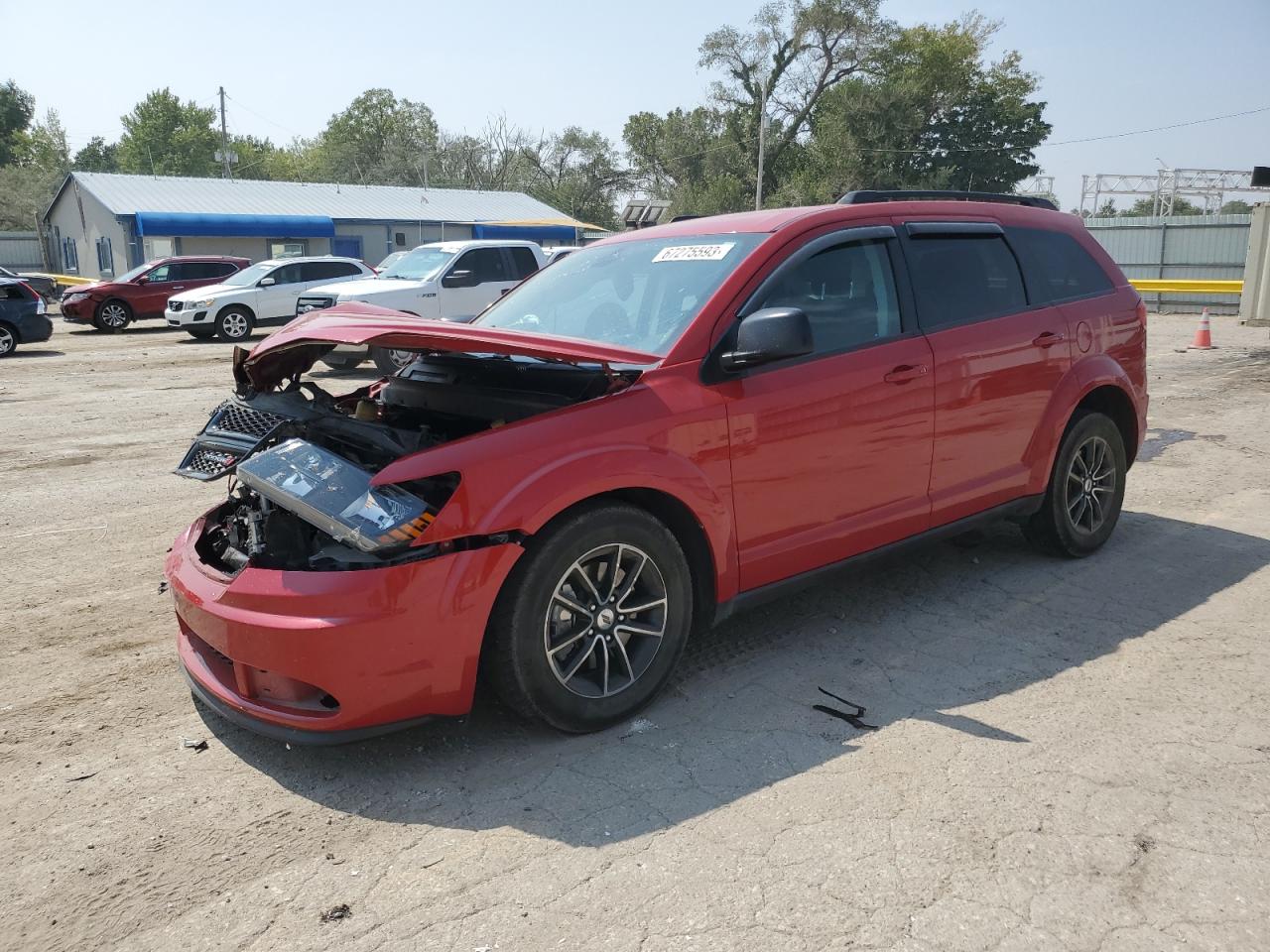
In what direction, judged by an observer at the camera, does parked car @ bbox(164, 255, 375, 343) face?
facing the viewer and to the left of the viewer

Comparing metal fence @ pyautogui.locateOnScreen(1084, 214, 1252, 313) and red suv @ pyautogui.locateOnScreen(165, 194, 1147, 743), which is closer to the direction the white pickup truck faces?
the red suv

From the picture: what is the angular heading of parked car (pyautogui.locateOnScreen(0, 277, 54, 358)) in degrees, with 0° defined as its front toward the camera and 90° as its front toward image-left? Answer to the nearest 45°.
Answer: approximately 90°

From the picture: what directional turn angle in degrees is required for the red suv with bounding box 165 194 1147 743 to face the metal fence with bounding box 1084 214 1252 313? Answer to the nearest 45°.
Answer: approximately 180°

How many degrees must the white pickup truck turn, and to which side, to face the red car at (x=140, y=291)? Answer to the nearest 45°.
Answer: approximately 90° to its right
